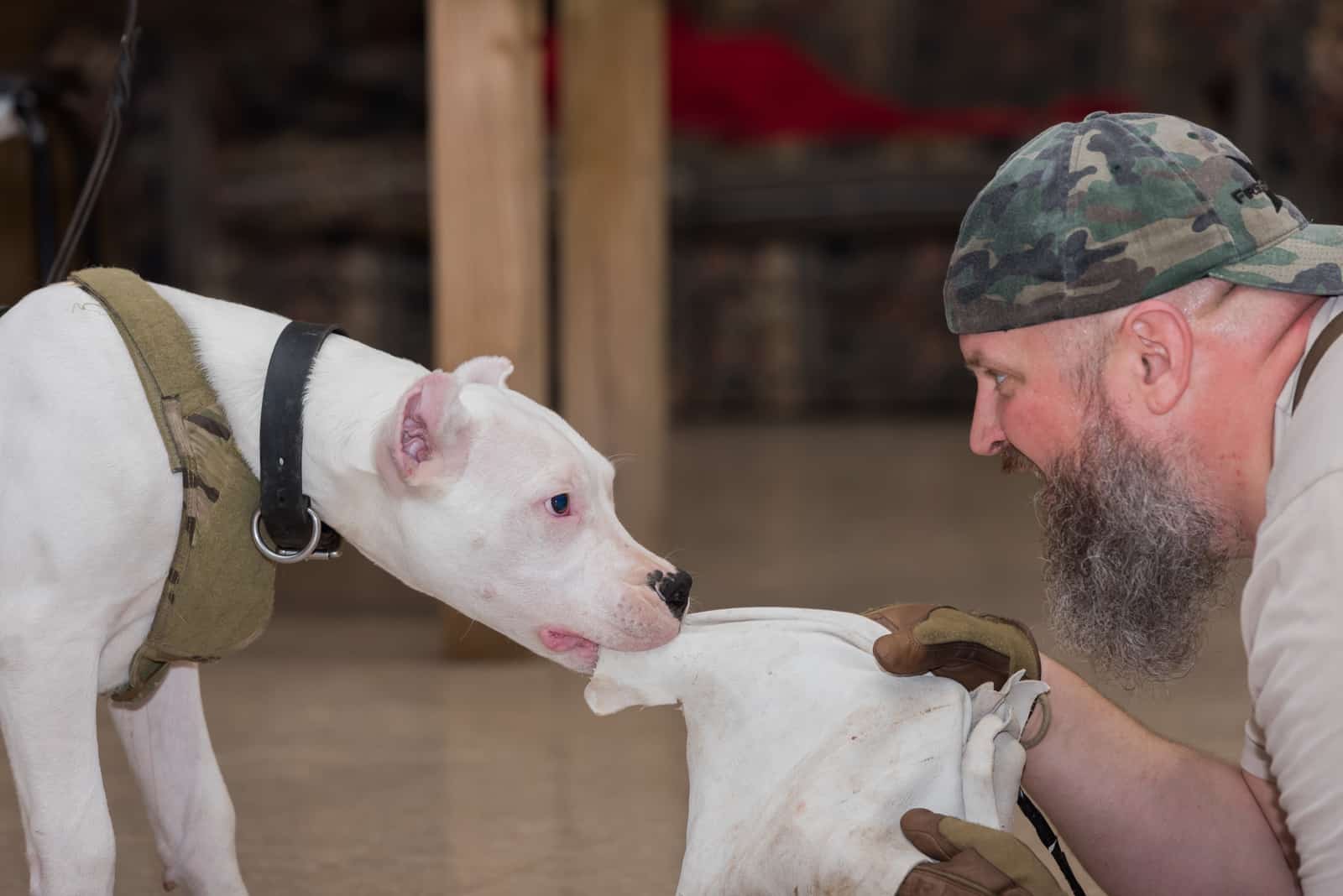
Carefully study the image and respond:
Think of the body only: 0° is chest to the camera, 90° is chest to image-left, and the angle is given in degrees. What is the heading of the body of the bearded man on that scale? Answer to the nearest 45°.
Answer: approximately 90°

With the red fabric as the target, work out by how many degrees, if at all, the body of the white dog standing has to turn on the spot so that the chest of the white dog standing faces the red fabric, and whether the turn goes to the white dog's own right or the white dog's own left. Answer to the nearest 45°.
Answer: approximately 90° to the white dog's own left

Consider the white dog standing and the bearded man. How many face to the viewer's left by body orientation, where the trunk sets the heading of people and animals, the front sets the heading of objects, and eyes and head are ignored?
1

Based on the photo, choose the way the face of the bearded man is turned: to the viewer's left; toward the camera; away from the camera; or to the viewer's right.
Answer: to the viewer's left

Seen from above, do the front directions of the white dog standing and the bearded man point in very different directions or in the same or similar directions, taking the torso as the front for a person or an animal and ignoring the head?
very different directions

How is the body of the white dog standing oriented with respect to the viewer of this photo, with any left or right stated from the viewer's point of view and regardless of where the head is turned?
facing to the right of the viewer

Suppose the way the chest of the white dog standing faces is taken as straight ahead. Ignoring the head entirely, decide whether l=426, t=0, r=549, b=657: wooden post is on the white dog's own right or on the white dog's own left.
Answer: on the white dog's own left

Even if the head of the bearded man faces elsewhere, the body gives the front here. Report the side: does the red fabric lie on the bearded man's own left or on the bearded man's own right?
on the bearded man's own right

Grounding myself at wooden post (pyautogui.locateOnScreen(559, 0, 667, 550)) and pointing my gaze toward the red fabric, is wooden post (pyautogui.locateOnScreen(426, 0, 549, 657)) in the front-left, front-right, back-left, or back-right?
back-left

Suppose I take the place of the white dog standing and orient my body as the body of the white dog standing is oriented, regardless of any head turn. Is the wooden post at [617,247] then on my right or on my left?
on my left

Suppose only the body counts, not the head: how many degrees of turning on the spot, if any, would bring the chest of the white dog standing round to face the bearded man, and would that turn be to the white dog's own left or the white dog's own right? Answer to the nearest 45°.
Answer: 0° — it already faces them

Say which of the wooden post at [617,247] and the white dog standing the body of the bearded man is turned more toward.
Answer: the white dog standing
